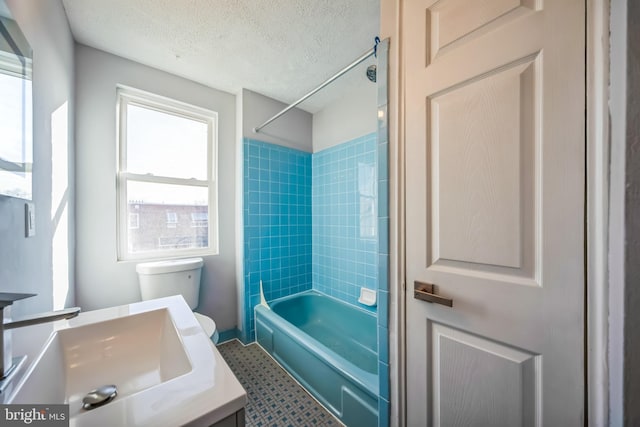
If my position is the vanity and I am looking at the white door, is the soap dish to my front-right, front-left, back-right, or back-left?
front-left

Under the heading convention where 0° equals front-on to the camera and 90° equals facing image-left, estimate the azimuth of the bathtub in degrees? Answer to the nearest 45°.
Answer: approximately 45°

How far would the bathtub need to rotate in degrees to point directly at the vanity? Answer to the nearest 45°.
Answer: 0° — it already faces it

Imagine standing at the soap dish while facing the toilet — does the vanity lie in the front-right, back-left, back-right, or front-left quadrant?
front-left

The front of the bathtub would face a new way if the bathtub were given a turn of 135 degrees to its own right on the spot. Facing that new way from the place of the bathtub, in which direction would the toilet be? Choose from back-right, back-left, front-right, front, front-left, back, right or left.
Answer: left

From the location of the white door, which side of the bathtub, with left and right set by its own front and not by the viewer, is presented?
left

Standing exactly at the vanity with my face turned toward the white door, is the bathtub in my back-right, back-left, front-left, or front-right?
front-left
